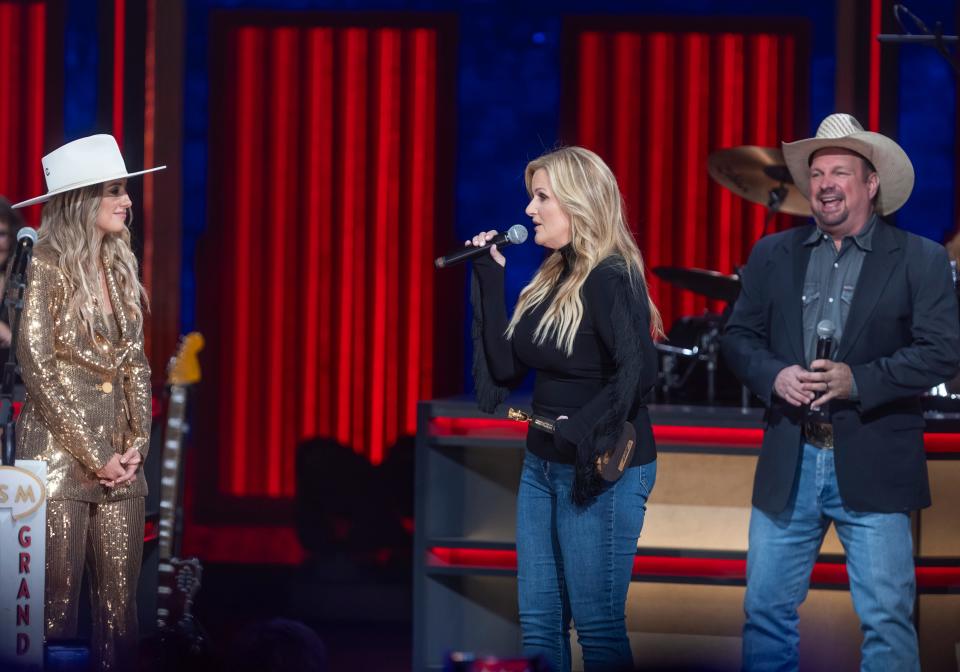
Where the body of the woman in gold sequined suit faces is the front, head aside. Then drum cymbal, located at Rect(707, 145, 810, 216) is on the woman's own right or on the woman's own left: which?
on the woman's own left

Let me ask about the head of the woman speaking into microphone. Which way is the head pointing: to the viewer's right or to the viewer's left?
to the viewer's left

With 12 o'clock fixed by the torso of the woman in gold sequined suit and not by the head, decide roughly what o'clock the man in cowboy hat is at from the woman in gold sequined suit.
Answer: The man in cowboy hat is roughly at 11 o'clock from the woman in gold sequined suit.

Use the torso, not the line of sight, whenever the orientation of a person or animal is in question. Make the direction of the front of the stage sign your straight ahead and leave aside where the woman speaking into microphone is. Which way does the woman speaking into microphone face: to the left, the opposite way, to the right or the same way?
to the right

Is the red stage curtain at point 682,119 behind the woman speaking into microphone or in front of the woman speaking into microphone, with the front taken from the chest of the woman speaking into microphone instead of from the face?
behind

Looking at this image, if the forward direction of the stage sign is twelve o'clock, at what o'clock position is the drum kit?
The drum kit is roughly at 8 o'clock from the stage sign.

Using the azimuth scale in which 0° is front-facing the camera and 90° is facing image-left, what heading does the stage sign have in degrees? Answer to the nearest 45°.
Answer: approximately 0°

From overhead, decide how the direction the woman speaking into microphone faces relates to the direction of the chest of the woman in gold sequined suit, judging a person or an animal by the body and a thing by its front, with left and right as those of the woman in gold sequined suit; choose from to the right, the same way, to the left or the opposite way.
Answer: to the right

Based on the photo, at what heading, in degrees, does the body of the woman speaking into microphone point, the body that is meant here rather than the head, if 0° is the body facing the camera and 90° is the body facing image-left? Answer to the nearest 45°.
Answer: approximately 45°

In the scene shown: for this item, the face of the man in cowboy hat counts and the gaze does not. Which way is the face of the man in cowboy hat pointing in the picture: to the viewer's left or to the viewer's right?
to the viewer's left

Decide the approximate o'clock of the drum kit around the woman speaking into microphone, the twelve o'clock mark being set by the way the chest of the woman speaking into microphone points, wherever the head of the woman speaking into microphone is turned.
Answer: The drum kit is roughly at 5 o'clock from the woman speaking into microphone.

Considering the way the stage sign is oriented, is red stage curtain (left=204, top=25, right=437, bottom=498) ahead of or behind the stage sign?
behind

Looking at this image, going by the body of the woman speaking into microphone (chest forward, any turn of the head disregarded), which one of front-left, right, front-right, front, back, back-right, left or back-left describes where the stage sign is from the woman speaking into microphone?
front-right

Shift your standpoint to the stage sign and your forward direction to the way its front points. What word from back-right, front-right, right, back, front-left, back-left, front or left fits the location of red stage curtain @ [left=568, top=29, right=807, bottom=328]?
back-left
